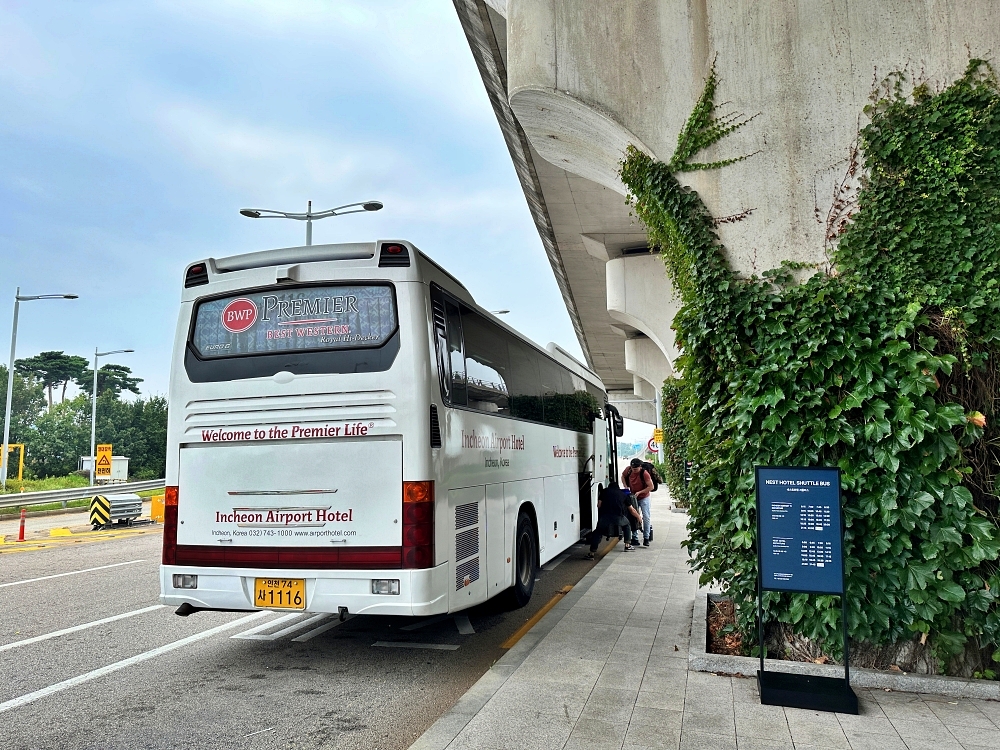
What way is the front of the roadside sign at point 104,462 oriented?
toward the camera

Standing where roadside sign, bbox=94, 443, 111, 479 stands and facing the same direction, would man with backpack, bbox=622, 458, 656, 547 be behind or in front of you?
in front

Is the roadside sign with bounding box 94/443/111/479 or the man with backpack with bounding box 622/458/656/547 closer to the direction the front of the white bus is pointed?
the man with backpack

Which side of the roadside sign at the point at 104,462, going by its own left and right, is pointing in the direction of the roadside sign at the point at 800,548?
front

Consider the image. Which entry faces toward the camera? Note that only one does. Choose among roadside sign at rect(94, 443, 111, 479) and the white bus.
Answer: the roadside sign

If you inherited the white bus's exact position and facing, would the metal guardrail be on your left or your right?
on your left

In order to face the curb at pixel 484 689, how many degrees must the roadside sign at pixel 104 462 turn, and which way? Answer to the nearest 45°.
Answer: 0° — it already faces it

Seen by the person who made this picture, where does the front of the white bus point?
facing away from the viewer and to the right of the viewer

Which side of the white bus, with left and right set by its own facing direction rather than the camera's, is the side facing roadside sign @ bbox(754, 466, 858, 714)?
back

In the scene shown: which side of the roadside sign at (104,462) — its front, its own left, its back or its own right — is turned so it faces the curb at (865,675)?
front

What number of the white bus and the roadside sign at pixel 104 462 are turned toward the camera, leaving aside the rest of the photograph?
1
